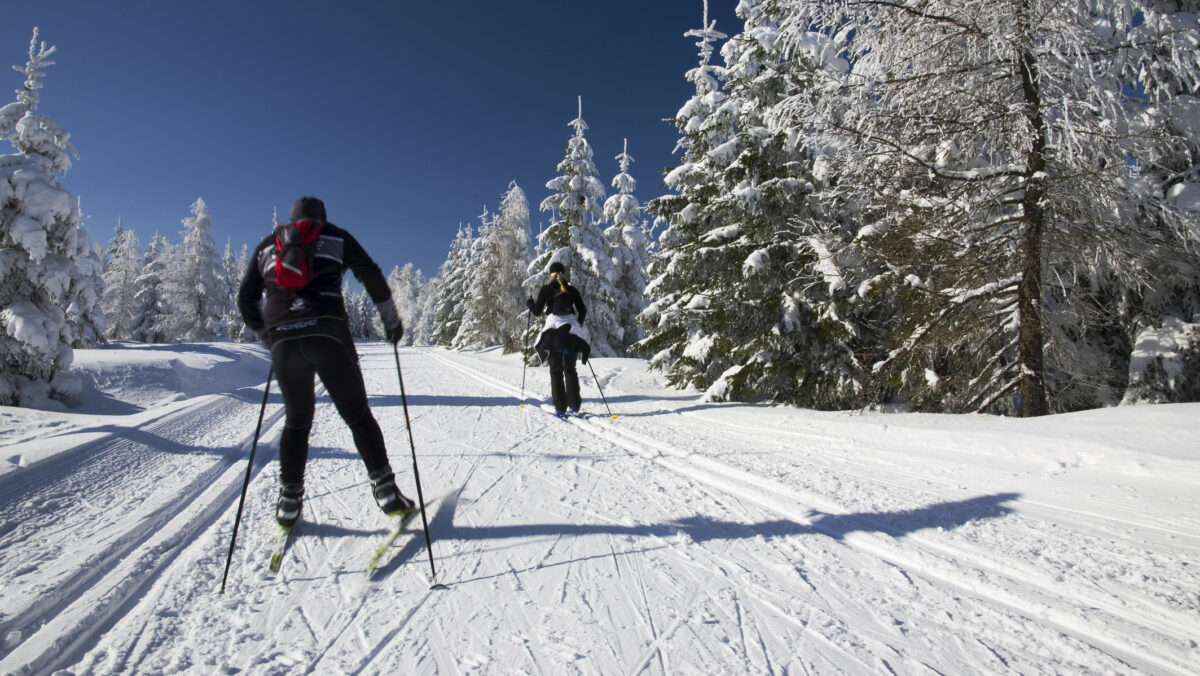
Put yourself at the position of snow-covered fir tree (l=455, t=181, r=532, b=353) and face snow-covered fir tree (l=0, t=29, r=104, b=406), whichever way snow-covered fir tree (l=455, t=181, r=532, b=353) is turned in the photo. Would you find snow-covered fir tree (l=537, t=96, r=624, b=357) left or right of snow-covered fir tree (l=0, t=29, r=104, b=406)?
left

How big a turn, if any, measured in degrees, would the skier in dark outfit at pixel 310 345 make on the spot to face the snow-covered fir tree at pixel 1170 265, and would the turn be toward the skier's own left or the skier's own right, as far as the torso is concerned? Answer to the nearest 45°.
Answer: approximately 90° to the skier's own right

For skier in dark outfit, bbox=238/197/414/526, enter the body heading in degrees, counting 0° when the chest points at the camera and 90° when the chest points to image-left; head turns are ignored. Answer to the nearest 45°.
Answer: approximately 180°

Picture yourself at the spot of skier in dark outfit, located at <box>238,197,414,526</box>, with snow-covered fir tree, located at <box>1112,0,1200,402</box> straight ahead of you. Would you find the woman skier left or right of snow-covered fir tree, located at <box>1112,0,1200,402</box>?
left

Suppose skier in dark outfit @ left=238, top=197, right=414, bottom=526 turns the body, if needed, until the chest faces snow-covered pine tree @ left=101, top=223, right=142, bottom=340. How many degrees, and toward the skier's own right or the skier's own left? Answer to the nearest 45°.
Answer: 0° — they already face it
